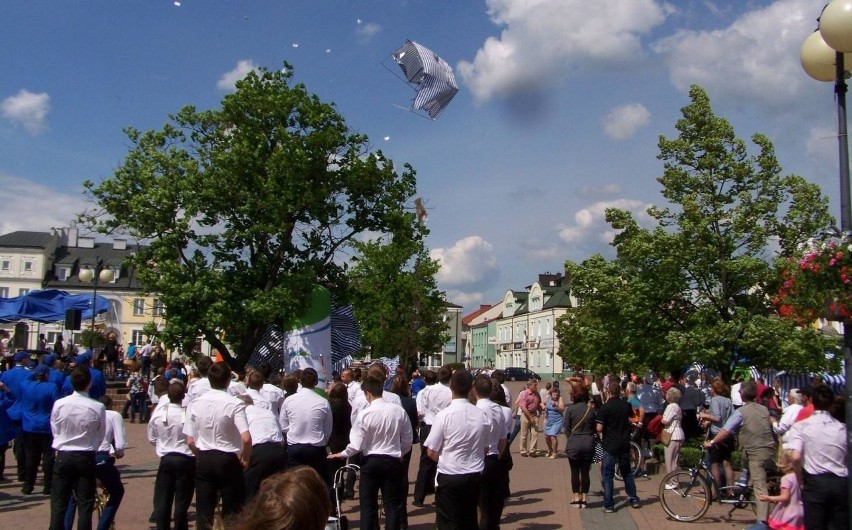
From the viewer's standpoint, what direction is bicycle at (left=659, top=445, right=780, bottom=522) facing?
to the viewer's left

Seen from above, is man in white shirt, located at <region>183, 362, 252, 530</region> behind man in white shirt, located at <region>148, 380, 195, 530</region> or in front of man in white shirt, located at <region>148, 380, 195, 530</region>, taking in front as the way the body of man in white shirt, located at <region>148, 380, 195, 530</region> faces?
behind

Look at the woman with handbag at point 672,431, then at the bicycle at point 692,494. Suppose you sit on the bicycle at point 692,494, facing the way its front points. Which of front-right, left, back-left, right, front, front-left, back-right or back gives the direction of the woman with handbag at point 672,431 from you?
right

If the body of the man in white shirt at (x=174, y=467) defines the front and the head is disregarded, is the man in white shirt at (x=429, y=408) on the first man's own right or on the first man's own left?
on the first man's own right

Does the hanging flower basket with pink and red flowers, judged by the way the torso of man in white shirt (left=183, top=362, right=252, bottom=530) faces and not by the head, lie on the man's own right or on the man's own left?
on the man's own right

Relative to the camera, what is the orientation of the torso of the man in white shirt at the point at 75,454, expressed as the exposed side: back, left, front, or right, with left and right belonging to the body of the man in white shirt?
back

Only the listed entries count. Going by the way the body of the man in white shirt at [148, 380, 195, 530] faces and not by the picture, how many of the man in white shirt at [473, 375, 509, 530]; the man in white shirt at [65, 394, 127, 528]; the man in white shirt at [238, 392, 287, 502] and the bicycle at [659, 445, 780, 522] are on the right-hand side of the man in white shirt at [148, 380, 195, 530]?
3

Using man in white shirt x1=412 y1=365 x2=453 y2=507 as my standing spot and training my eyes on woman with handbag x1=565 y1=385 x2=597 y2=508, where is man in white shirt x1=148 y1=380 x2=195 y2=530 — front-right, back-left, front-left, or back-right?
back-right

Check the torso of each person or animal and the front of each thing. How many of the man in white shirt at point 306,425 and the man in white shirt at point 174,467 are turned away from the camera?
2

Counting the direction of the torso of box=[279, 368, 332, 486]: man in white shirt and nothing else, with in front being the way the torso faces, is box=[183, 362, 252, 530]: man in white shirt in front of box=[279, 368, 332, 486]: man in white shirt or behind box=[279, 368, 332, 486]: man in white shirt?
behind

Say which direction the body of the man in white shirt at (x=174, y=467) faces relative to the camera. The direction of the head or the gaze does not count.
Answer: away from the camera

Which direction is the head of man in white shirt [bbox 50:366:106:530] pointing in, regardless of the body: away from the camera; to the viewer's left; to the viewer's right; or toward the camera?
away from the camera

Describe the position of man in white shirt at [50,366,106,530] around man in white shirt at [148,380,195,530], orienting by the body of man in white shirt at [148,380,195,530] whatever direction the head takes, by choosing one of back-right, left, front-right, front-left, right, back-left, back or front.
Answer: left

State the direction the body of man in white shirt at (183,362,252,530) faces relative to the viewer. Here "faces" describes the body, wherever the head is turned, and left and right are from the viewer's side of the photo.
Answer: facing away from the viewer
